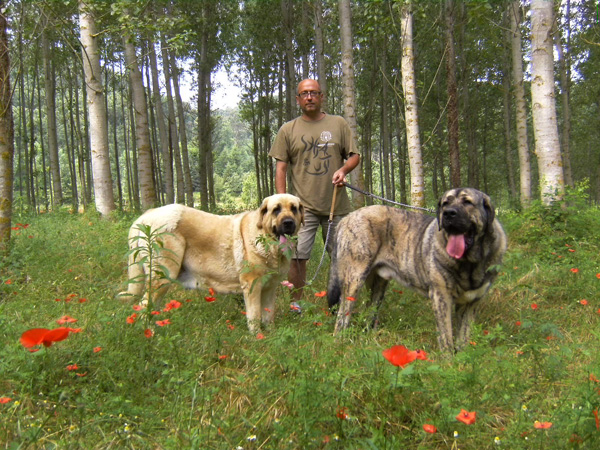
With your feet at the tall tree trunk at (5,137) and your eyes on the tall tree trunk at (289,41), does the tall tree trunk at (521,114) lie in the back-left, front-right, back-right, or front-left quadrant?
front-right

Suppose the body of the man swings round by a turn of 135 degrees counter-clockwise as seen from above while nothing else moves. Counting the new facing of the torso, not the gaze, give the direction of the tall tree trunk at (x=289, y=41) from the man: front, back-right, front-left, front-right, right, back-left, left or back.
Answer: front-left

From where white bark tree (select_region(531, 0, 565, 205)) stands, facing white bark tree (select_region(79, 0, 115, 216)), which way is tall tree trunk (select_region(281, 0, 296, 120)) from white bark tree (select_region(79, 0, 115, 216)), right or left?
right

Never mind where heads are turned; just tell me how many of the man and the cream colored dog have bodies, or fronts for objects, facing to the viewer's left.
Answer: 0

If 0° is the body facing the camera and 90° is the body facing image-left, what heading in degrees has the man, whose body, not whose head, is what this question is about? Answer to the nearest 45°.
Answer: approximately 0°

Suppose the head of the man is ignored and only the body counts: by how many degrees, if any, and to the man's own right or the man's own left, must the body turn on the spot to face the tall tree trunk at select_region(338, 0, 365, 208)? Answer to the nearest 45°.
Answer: approximately 180°

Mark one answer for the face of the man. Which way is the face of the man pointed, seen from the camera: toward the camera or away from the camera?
toward the camera

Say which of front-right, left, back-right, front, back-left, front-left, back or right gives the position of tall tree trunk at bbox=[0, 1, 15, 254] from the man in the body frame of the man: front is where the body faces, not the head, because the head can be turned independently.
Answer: right

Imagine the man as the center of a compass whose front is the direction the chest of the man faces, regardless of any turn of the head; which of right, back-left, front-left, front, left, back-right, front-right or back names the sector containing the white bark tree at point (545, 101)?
back-left

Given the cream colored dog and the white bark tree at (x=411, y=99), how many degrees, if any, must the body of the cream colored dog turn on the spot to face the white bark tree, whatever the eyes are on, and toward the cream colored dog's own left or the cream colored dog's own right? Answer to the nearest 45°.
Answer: approximately 90° to the cream colored dog's own left

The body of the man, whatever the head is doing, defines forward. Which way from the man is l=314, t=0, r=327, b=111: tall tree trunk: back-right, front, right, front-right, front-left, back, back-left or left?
back

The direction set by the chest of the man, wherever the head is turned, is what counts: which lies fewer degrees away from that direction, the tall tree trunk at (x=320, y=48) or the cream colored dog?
the cream colored dog

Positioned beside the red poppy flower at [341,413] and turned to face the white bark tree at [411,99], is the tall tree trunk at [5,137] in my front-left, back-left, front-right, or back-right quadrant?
front-left

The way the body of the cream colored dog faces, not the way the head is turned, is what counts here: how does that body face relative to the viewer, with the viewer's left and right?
facing the viewer and to the right of the viewer

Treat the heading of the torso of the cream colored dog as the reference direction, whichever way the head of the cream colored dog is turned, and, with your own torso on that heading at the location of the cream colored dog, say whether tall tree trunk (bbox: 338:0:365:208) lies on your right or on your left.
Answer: on your left

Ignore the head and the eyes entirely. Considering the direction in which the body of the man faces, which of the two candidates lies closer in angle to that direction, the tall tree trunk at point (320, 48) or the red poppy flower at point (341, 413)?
the red poppy flower

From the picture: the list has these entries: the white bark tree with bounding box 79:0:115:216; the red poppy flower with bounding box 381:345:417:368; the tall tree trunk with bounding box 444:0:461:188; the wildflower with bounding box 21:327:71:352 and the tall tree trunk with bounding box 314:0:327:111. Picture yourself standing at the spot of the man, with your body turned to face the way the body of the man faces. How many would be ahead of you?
2

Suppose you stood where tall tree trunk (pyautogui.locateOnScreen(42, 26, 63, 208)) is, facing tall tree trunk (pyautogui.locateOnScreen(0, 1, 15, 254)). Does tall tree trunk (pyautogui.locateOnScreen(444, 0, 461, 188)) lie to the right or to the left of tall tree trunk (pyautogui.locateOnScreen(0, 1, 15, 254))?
left
